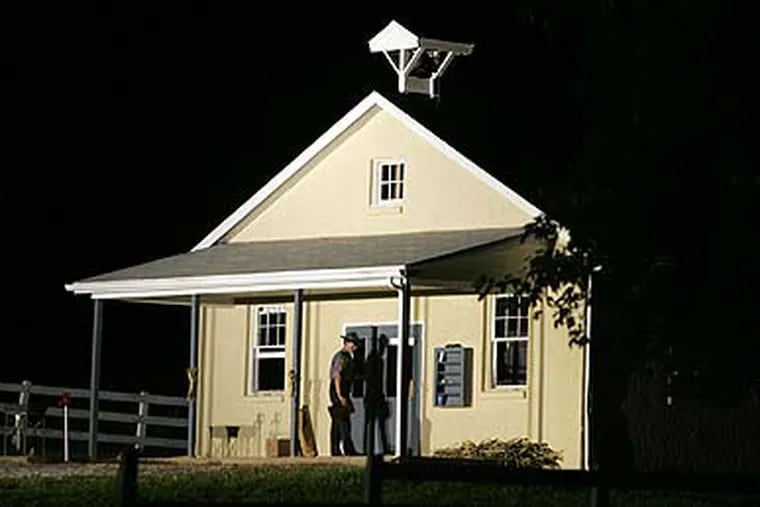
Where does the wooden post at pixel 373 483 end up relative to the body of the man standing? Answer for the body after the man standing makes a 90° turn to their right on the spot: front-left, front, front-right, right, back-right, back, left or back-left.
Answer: front

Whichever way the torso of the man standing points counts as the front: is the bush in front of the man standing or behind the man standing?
in front

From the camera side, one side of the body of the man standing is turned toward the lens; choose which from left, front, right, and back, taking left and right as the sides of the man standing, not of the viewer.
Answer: right

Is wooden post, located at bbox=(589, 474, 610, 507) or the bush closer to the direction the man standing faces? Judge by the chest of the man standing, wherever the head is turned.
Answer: the bush

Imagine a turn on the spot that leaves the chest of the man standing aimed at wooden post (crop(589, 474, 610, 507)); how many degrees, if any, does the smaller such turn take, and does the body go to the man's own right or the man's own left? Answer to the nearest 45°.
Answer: approximately 90° to the man's own right

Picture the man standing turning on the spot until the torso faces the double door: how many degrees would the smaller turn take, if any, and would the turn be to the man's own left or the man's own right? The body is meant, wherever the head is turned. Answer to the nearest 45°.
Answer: approximately 45° to the man's own left
